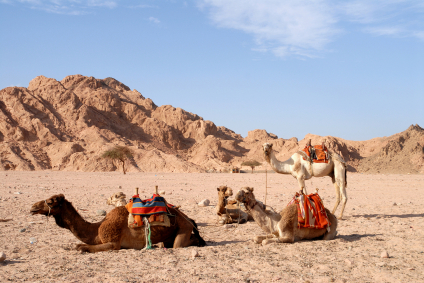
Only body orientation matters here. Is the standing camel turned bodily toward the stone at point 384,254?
no

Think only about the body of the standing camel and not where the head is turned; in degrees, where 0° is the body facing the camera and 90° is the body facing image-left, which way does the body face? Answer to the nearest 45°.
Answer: approximately 90°

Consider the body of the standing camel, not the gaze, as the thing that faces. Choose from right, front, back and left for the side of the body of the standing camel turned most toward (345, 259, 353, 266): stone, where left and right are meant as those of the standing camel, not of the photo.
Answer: left

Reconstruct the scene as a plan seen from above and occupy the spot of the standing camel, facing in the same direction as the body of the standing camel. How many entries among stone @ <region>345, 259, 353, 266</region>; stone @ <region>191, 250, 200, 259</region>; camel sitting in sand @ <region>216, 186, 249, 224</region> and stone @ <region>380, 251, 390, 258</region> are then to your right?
0

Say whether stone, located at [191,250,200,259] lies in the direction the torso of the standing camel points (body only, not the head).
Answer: no

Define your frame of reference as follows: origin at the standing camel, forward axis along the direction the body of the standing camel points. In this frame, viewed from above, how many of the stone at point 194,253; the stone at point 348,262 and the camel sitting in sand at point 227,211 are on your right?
0

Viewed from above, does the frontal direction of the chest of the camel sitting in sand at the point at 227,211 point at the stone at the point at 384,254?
no

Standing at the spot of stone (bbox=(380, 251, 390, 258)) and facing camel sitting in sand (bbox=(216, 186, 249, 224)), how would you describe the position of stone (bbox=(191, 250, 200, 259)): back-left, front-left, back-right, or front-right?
front-left

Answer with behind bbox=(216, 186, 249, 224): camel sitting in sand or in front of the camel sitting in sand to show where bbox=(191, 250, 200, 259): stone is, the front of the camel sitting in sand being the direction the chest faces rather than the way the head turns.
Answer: in front

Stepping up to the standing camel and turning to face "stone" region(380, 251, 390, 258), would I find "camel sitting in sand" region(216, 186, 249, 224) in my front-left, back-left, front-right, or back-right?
front-right

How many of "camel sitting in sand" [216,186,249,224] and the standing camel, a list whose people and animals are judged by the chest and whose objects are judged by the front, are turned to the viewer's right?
0

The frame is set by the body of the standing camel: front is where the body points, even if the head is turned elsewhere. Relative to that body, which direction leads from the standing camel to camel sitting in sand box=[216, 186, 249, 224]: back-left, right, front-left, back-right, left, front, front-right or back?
front-left

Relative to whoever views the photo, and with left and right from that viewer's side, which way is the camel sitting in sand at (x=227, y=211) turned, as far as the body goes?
facing the viewer and to the left of the viewer
